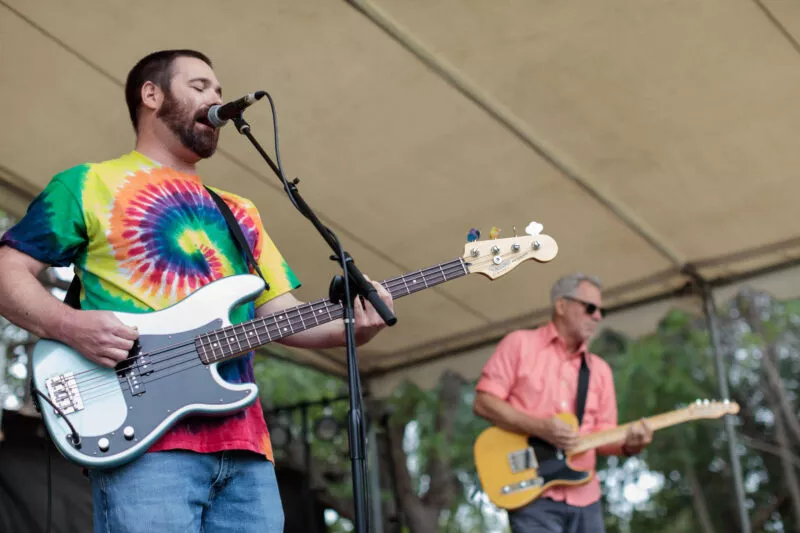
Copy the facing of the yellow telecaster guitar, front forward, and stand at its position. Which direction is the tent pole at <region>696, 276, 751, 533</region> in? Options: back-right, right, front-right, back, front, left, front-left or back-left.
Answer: back-left

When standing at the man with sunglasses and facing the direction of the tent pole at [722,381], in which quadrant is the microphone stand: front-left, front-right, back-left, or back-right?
back-right

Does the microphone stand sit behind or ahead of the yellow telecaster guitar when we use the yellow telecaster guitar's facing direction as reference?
ahead

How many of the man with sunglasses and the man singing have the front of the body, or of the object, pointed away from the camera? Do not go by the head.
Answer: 0

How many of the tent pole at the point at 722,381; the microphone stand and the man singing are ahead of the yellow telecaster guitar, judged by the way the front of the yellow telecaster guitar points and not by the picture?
2

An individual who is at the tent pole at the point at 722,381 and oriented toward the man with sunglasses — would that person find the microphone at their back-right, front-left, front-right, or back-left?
front-left

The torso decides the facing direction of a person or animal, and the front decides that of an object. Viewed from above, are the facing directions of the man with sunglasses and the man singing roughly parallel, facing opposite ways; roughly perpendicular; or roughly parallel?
roughly parallel

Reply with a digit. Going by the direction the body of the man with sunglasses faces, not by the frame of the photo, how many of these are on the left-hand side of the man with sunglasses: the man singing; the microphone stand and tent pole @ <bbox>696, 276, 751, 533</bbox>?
1

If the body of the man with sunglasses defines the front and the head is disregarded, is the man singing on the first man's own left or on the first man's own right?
on the first man's own right

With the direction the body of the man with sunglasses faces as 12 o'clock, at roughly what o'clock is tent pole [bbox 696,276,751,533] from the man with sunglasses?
The tent pole is roughly at 9 o'clock from the man with sunglasses.

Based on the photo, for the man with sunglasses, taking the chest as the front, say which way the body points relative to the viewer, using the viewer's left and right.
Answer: facing the viewer and to the right of the viewer

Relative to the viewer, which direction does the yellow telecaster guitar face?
toward the camera

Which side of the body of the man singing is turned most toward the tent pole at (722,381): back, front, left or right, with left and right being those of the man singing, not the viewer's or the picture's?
left
